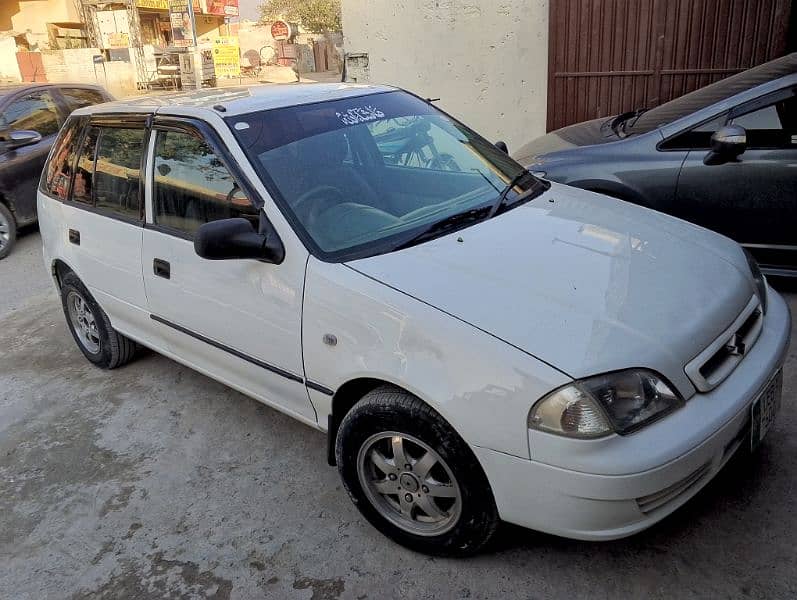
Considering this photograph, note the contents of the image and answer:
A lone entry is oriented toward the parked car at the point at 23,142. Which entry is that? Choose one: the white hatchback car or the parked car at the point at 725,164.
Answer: the parked car at the point at 725,164

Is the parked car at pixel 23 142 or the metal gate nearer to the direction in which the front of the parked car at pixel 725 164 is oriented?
the parked car

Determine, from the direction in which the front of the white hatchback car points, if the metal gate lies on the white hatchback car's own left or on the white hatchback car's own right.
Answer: on the white hatchback car's own left

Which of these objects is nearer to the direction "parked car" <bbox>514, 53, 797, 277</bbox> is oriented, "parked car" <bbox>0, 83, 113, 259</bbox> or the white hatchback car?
the parked car

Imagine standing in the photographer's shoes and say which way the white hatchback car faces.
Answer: facing the viewer and to the right of the viewer

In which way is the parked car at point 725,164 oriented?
to the viewer's left

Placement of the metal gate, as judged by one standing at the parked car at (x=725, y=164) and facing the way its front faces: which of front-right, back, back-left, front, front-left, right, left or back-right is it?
right

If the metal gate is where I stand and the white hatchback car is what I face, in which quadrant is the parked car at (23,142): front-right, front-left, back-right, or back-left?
front-right

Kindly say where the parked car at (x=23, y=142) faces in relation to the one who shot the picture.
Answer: facing the viewer and to the left of the viewer

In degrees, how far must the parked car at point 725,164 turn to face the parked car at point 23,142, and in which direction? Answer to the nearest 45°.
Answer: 0° — it already faces it

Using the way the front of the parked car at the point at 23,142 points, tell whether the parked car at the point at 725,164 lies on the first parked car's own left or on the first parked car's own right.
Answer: on the first parked car's own left

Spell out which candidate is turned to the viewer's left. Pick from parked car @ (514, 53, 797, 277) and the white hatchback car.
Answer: the parked car
